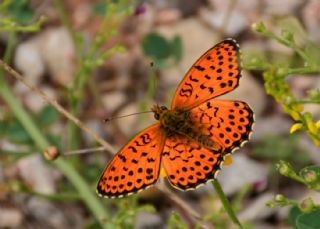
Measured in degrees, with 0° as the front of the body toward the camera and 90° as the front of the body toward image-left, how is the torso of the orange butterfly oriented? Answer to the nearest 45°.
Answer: approximately 135°
